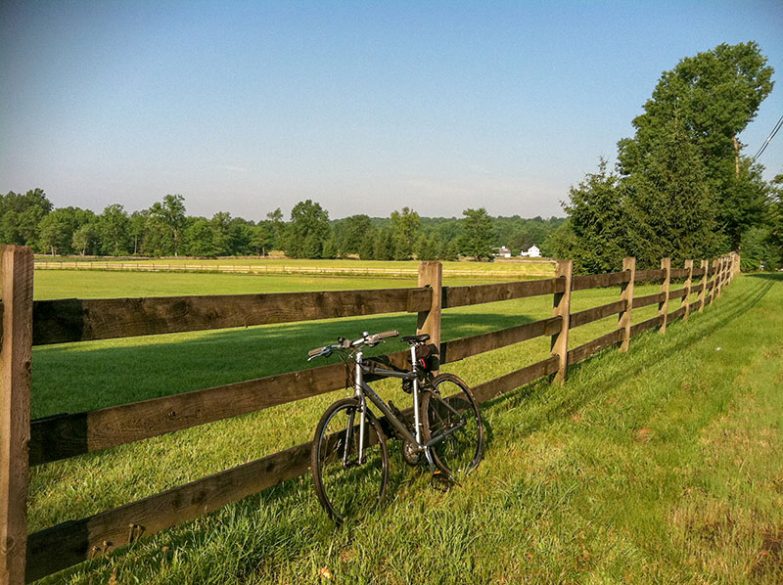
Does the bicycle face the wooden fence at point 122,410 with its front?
yes

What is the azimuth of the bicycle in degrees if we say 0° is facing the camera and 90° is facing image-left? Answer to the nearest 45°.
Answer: approximately 45°
